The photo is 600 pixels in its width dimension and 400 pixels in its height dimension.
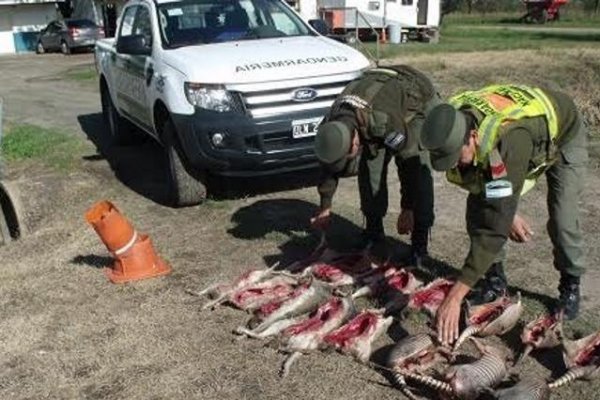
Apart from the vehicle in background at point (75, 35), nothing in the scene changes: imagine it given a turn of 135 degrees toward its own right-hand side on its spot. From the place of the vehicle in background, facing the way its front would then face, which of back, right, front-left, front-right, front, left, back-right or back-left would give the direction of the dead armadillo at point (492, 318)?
right

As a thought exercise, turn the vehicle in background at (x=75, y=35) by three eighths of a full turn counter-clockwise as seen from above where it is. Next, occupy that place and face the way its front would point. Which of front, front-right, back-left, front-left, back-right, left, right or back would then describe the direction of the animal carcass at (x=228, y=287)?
front

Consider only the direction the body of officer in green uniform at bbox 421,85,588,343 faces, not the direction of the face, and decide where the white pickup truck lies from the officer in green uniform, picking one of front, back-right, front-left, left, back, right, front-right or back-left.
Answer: right

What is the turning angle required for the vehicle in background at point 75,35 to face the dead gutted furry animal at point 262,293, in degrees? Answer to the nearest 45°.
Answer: approximately 135° to its left

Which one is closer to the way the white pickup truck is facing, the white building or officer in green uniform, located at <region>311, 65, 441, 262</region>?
the officer in green uniform

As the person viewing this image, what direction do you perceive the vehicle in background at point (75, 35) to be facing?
facing away from the viewer and to the left of the viewer

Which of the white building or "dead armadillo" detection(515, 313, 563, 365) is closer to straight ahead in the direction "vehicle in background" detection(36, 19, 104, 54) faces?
the white building

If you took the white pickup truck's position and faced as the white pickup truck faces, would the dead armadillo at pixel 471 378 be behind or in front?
in front

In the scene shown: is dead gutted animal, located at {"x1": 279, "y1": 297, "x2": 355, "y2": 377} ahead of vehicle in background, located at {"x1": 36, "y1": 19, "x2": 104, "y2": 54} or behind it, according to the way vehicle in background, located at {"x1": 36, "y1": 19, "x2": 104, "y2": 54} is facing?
behind

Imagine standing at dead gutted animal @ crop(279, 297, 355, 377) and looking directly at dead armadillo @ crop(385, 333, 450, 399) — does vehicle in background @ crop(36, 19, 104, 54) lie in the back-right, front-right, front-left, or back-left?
back-left

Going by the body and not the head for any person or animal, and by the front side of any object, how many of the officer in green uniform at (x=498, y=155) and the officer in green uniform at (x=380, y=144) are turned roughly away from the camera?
0

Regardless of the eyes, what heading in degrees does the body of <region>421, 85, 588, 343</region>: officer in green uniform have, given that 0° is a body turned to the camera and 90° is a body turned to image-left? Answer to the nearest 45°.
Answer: approximately 45°

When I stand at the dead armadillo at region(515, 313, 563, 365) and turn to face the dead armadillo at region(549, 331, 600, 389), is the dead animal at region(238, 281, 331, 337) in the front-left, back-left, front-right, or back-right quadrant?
back-right

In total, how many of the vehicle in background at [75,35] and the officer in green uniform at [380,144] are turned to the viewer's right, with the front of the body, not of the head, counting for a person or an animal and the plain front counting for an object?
0

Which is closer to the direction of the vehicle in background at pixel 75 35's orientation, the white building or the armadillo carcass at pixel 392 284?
the white building

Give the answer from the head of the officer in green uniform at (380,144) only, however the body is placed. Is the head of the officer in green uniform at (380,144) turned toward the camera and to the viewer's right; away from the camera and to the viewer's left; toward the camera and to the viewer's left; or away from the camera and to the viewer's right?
toward the camera and to the viewer's left

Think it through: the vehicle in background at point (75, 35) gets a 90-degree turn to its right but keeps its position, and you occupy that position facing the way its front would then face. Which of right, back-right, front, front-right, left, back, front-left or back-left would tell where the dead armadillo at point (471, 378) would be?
back-right
